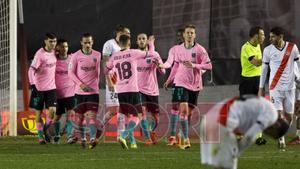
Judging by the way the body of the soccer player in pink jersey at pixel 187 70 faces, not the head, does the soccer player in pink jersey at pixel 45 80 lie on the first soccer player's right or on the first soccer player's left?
on the first soccer player's right

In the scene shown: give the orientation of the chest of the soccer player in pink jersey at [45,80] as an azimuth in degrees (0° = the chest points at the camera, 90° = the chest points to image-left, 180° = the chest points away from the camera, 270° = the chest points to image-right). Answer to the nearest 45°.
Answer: approximately 315°

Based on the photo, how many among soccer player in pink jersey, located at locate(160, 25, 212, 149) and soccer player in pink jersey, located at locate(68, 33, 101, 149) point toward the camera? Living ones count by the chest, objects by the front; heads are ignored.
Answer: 2

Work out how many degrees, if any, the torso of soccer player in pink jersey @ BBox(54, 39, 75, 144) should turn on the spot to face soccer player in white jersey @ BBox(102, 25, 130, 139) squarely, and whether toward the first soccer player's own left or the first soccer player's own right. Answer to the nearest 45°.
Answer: approximately 45° to the first soccer player's own left

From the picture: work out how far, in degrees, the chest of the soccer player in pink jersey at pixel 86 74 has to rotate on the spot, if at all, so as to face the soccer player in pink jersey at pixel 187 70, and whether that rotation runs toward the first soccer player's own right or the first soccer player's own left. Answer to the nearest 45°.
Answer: approximately 90° to the first soccer player's own left

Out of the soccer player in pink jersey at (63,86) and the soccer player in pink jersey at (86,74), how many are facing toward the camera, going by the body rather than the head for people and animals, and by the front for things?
2

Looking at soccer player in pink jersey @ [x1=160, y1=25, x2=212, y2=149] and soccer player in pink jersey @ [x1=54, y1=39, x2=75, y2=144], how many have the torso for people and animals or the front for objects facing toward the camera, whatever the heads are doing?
2

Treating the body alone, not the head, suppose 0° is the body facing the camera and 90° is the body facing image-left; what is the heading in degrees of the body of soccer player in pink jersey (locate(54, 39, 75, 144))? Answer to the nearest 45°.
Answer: approximately 0°

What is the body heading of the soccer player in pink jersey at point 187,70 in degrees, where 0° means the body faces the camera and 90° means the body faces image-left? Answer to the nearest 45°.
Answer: approximately 0°
